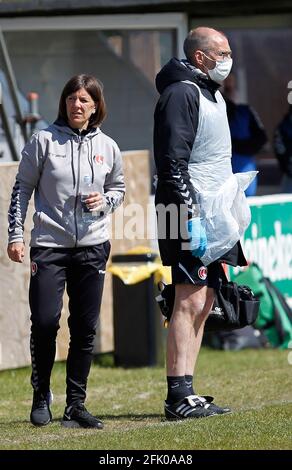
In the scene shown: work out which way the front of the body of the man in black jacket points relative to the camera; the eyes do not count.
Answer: to the viewer's right

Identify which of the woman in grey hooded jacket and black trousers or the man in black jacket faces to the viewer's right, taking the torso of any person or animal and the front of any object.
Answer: the man in black jacket

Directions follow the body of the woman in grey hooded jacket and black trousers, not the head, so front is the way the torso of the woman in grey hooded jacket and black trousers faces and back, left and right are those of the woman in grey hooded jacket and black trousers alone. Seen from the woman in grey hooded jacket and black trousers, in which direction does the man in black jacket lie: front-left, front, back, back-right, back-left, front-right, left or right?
left

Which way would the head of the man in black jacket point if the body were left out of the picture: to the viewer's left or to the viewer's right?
to the viewer's right

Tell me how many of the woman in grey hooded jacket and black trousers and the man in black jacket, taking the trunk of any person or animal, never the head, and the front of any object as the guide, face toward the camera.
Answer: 1

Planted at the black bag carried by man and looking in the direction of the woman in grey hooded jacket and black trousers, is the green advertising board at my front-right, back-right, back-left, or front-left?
back-right

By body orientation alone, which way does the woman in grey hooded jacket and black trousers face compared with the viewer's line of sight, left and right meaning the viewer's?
facing the viewer

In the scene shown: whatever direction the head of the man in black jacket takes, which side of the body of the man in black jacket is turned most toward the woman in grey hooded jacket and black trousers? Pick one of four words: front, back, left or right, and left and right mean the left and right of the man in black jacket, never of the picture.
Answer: back

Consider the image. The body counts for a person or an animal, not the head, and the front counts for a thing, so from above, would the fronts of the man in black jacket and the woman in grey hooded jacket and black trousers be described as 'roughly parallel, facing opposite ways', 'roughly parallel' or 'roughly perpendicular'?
roughly perpendicular
